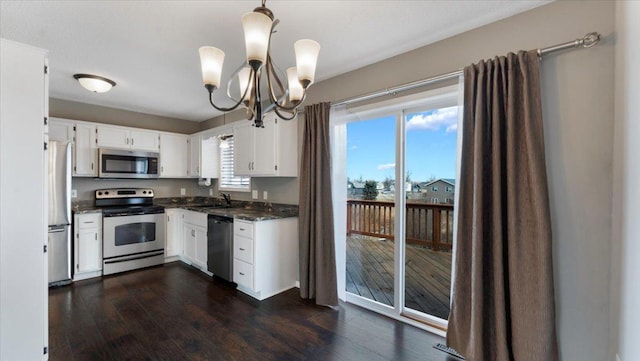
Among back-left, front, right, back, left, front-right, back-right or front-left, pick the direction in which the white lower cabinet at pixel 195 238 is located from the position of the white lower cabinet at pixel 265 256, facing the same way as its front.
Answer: right

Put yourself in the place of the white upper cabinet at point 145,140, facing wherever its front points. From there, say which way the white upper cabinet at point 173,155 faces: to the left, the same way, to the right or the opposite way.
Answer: the same way

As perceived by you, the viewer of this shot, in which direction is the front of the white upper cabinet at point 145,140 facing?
facing the viewer

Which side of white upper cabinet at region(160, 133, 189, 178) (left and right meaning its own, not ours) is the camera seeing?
front

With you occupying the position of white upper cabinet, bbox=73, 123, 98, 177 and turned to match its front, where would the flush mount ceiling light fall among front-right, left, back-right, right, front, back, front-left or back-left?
front

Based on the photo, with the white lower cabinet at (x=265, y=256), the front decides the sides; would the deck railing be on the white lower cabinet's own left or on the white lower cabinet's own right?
on the white lower cabinet's own left

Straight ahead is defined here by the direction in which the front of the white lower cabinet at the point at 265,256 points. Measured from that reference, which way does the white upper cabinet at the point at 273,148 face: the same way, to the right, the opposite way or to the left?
the same way

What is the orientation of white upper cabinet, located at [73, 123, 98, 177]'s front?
toward the camera

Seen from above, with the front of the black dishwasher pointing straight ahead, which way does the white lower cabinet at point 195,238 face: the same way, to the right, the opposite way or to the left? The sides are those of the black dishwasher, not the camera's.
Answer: the same way

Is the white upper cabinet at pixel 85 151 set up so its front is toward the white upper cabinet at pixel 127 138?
no

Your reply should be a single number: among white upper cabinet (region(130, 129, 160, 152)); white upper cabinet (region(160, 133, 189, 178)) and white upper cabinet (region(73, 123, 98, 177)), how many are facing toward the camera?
3

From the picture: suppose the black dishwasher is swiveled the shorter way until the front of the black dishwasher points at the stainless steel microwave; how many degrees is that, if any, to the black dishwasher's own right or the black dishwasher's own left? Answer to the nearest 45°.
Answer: approximately 90° to the black dishwasher's own right

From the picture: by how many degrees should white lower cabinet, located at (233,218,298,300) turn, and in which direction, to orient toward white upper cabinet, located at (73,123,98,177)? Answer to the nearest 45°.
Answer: approximately 90° to its right

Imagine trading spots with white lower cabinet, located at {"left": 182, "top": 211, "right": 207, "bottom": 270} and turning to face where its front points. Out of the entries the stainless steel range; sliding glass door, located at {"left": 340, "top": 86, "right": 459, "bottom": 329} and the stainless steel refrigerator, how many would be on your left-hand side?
1

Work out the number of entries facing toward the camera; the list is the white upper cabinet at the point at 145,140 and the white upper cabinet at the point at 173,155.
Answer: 2

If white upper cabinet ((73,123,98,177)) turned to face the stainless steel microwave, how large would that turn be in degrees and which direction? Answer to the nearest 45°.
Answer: approximately 90° to its left

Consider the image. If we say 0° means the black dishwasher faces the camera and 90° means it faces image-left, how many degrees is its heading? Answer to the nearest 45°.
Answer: approximately 45°
